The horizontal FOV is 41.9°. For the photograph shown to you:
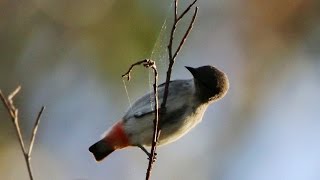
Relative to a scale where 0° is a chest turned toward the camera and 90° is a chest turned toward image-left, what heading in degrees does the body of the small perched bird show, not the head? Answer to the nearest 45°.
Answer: approximately 270°
